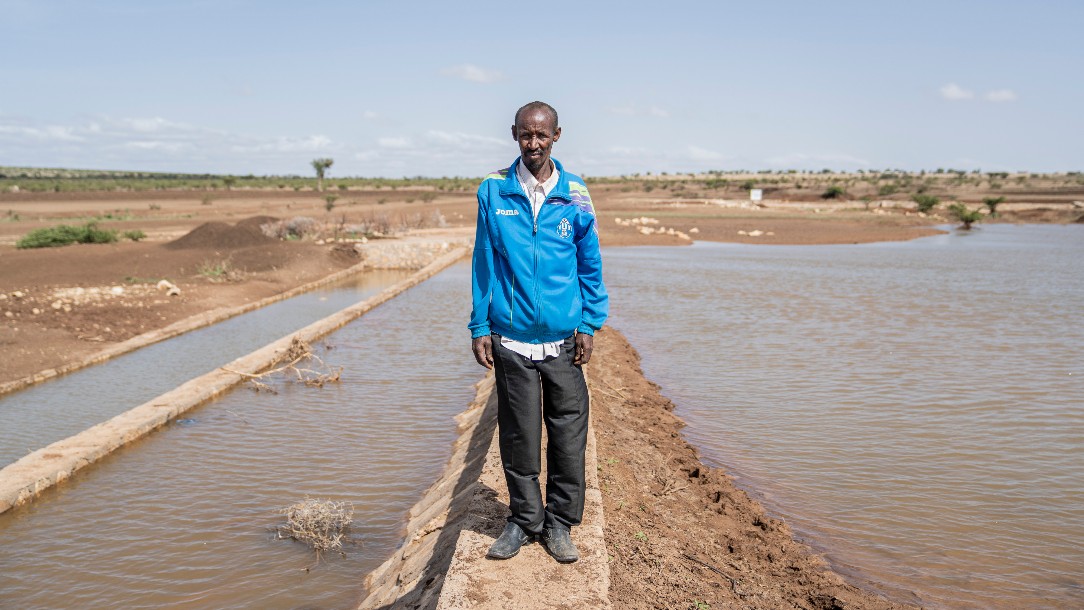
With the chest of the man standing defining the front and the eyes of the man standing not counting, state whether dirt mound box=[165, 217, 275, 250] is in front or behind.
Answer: behind

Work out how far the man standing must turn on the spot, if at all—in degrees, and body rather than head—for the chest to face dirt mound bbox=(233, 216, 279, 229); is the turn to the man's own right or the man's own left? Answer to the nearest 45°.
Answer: approximately 180°

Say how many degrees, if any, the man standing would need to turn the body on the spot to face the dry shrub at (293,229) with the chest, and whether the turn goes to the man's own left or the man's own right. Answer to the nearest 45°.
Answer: approximately 180°

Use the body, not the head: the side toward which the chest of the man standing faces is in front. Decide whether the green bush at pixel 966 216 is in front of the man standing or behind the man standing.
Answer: behind

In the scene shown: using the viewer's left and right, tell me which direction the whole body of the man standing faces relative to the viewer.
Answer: facing the viewer

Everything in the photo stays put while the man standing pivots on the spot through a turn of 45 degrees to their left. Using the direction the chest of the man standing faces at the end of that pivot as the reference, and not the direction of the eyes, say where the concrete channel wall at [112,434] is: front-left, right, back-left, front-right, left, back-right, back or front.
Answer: back

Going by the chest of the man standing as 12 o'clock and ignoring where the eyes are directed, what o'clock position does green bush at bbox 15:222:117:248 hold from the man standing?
The green bush is roughly at 5 o'clock from the man standing.
